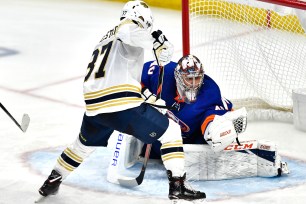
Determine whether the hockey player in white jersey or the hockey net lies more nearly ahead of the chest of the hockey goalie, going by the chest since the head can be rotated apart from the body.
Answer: the hockey player in white jersey

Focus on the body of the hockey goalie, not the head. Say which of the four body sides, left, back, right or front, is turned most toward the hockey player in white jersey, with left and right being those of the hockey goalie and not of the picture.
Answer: front
